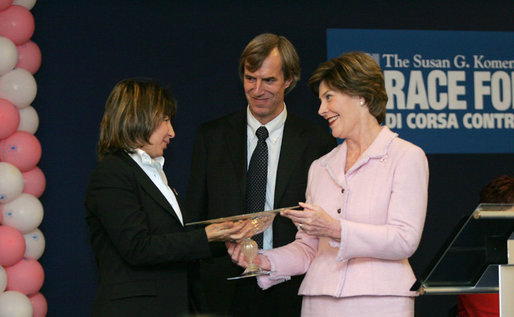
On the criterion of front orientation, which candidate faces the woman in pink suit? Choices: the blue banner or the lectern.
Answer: the blue banner

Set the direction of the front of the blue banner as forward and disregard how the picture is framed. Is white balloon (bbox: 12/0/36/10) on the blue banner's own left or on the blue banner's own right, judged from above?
on the blue banner's own right

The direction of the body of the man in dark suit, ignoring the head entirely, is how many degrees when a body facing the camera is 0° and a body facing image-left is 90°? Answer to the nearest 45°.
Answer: approximately 0°

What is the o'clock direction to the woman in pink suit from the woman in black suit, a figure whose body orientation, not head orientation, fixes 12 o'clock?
The woman in pink suit is roughly at 12 o'clock from the woman in black suit.

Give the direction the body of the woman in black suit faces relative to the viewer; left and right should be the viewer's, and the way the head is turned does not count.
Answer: facing to the right of the viewer

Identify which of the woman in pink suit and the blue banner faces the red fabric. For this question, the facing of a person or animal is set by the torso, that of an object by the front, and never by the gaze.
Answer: the blue banner

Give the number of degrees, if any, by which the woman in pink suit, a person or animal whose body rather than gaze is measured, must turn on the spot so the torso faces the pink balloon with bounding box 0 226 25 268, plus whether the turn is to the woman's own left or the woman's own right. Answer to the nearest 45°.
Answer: approximately 90° to the woman's own right

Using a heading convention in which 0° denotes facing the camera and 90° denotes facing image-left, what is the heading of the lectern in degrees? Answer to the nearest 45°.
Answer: approximately 270°

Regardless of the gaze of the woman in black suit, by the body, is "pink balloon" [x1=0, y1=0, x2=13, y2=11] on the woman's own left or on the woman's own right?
on the woman's own left
